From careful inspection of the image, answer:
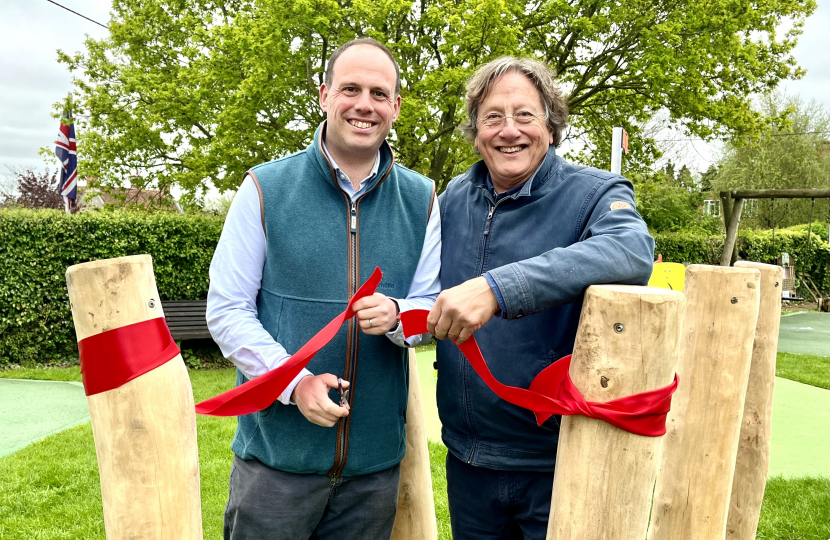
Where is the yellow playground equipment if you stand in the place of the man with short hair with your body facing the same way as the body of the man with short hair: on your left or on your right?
on your left

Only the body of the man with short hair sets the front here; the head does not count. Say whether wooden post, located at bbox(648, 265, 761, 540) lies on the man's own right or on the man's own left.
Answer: on the man's own left

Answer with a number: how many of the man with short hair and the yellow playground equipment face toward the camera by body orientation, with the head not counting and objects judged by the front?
2

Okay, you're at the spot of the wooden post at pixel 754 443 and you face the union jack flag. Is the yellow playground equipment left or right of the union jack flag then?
right

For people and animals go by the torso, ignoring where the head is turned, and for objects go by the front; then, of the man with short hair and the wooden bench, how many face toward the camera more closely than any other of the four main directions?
2
